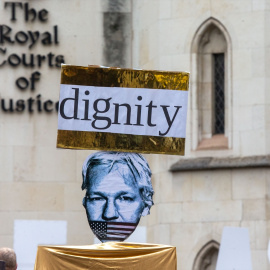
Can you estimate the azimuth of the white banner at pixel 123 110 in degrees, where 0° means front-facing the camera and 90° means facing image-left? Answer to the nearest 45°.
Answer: approximately 0°

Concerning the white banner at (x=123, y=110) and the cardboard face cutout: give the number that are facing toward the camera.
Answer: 2
